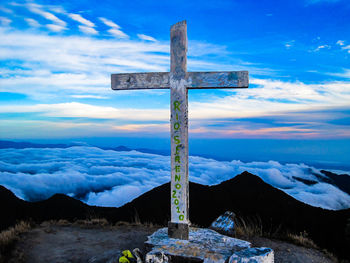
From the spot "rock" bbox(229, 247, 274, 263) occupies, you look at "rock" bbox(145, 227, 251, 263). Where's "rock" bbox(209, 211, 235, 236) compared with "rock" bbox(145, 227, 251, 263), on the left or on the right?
right

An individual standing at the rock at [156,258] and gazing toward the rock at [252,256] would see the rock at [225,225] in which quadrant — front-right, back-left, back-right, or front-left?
front-left

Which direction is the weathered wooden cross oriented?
toward the camera
